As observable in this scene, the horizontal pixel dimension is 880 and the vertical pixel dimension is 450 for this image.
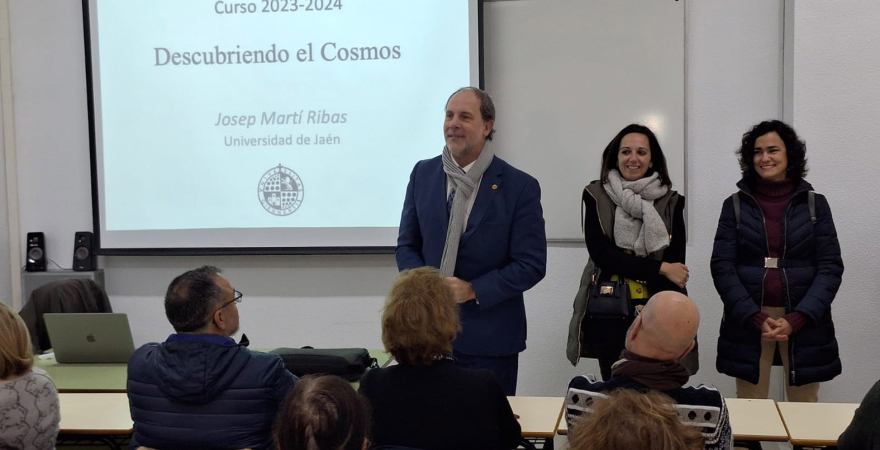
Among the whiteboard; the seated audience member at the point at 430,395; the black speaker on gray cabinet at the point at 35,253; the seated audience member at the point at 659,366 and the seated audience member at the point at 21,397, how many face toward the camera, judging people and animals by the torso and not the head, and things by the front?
2

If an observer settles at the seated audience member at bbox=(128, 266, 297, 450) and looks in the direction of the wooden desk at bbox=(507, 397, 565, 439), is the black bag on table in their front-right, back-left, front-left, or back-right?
front-left

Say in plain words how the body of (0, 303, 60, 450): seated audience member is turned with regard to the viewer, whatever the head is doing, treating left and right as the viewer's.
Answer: facing away from the viewer

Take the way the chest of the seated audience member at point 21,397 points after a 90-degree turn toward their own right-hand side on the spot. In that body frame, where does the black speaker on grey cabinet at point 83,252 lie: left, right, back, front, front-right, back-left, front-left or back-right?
left

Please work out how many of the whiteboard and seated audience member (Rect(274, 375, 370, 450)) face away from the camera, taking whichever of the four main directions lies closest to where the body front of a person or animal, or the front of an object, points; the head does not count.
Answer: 1

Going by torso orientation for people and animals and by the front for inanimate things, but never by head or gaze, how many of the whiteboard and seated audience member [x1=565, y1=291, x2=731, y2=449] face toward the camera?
1

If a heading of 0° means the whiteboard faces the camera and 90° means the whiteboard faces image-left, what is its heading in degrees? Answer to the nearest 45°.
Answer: approximately 0°

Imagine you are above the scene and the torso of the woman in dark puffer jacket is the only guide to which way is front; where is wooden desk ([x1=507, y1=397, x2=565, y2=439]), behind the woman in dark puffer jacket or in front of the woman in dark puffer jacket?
in front

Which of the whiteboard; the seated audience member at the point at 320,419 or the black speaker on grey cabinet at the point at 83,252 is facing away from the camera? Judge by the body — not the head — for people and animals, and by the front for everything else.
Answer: the seated audience member

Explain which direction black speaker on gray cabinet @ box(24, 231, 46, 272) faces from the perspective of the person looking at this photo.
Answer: facing the viewer

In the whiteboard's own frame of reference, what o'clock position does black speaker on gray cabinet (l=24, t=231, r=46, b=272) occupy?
The black speaker on gray cabinet is roughly at 3 o'clock from the whiteboard.

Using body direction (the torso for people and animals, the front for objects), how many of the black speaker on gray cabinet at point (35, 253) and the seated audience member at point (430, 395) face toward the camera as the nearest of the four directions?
1

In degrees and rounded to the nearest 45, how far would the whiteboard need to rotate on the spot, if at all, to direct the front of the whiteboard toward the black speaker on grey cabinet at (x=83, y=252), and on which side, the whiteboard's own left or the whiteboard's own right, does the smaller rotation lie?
approximately 90° to the whiteboard's own right

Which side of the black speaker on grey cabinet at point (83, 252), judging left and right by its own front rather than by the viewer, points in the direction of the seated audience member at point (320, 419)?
front

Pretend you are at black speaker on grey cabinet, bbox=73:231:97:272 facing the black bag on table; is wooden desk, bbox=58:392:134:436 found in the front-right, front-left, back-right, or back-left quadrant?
front-right

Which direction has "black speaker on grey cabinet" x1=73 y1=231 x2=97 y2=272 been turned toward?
toward the camera

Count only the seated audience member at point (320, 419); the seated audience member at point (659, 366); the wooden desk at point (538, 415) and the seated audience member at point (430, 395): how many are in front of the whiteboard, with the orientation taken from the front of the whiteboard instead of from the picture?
4

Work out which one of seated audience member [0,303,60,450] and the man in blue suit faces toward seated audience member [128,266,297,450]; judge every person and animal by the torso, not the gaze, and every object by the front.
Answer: the man in blue suit

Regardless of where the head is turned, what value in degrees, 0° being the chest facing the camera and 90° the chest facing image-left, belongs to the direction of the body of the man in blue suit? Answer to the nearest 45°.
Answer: approximately 45°

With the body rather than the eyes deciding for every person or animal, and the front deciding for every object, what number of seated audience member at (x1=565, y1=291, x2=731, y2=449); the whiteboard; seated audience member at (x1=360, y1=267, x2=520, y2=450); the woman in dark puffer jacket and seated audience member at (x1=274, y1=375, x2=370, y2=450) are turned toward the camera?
2

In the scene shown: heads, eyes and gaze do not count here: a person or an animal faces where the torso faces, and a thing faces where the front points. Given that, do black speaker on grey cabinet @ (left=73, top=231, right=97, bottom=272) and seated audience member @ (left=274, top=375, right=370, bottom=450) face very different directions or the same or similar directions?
very different directions
